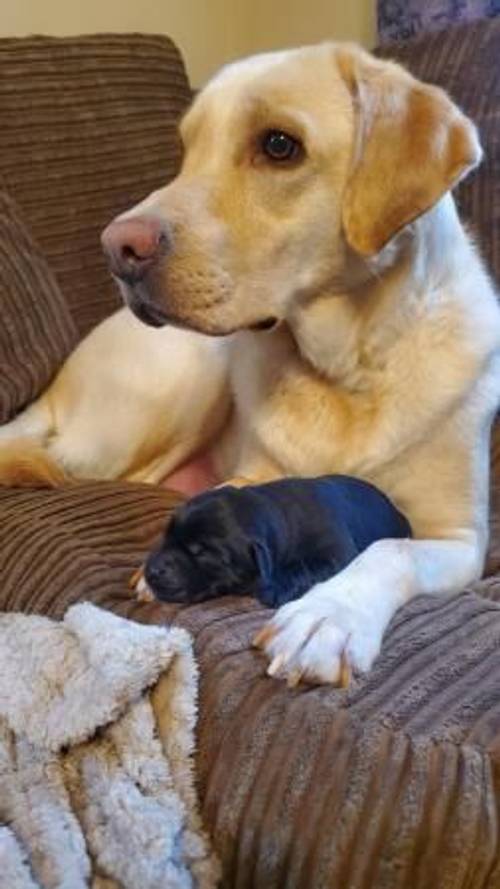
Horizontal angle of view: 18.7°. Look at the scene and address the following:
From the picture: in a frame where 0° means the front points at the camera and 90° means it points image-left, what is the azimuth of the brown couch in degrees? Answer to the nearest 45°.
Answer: approximately 0°
